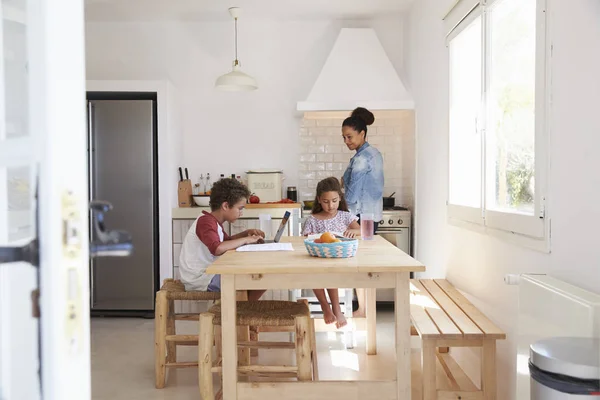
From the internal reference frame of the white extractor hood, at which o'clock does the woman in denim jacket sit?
The woman in denim jacket is roughly at 12 o'clock from the white extractor hood.

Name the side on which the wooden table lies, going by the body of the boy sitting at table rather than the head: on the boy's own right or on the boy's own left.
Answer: on the boy's own right

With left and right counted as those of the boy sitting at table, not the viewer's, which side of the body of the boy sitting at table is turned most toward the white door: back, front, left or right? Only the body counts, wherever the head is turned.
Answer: right

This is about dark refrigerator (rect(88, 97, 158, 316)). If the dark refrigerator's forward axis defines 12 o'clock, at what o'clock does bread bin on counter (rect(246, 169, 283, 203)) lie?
The bread bin on counter is roughly at 9 o'clock from the dark refrigerator.

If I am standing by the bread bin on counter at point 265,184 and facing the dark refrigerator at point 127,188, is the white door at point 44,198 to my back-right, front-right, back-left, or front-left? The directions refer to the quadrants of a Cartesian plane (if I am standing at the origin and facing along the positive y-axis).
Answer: front-left

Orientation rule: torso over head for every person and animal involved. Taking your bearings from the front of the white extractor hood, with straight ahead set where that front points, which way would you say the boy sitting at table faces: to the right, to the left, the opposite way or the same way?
to the left

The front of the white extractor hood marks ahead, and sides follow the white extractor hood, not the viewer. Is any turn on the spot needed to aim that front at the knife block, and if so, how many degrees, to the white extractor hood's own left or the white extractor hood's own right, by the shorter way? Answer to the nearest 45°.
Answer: approximately 90° to the white extractor hood's own right

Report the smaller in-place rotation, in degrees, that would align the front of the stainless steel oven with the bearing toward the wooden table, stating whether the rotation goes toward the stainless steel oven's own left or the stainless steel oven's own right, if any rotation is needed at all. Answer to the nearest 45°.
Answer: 0° — it already faces it

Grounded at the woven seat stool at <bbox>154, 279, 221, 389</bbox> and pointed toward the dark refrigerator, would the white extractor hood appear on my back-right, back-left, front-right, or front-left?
front-right

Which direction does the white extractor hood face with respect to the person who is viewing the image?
facing the viewer

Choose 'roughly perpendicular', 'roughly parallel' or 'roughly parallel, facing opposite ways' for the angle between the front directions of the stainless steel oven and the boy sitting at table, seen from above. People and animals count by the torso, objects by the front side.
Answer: roughly perpendicular

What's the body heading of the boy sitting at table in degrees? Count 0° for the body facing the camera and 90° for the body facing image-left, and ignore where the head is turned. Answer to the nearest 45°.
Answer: approximately 270°

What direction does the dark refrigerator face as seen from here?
toward the camera

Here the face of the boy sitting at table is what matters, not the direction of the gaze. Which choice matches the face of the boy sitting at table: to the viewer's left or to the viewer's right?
to the viewer's right

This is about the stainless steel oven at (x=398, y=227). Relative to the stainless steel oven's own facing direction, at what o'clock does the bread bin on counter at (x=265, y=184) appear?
The bread bin on counter is roughly at 3 o'clock from the stainless steel oven.

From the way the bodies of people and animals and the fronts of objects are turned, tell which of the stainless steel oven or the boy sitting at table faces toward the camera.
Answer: the stainless steel oven
